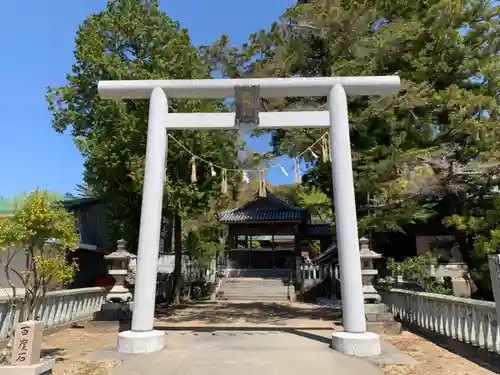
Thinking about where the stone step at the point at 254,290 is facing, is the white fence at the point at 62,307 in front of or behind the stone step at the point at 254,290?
in front

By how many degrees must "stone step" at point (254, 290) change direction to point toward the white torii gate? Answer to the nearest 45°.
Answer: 0° — it already faces it

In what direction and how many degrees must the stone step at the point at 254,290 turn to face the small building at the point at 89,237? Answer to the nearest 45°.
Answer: approximately 90° to its right

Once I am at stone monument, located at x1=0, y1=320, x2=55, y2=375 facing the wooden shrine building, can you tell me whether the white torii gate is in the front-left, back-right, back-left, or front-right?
front-right

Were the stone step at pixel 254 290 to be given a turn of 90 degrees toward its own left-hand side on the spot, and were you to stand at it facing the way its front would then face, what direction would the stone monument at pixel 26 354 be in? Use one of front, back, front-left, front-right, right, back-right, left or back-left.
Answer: right

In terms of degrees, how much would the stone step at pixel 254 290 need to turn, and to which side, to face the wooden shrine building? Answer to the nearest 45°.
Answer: approximately 180°

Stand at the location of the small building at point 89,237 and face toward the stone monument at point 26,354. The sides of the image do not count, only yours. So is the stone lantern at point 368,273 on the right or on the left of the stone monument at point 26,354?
left

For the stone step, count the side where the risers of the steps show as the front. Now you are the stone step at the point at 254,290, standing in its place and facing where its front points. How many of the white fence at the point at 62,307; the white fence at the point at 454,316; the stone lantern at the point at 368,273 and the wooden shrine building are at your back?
1

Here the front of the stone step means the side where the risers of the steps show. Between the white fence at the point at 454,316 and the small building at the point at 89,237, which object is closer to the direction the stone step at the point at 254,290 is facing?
the white fence

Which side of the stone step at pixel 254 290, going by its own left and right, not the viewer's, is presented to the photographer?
front

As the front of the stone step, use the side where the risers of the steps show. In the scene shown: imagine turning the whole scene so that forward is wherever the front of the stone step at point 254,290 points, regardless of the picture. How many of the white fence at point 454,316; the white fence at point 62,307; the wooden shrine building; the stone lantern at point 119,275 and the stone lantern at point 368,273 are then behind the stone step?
1
